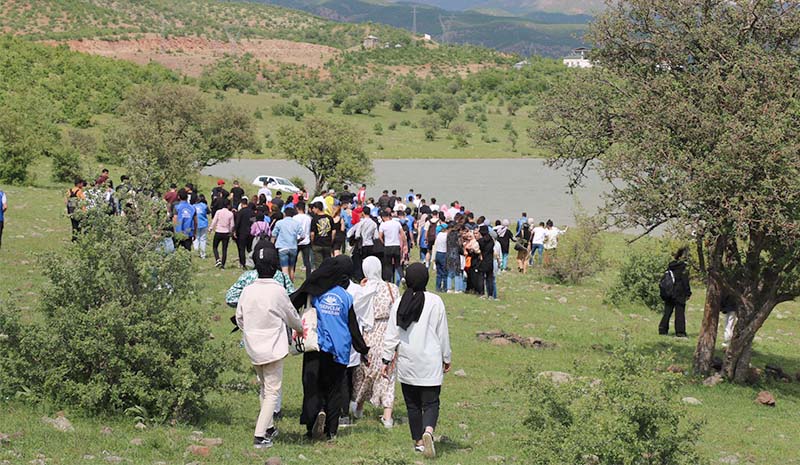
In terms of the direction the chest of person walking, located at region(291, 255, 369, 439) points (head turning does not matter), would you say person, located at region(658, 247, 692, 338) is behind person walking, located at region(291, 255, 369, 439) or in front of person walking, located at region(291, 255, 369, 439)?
in front

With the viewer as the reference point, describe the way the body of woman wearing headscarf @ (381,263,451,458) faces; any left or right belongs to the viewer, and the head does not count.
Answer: facing away from the viewer

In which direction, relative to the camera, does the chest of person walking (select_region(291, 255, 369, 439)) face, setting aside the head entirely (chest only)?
away from the camera

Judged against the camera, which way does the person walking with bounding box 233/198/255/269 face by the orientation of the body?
away from the camera

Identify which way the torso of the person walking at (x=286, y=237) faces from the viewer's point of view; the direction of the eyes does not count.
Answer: away from the camera

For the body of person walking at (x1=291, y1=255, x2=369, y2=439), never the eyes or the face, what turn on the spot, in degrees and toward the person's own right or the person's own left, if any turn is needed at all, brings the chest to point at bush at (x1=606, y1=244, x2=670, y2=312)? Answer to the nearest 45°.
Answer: approximately 45° to the person's own right

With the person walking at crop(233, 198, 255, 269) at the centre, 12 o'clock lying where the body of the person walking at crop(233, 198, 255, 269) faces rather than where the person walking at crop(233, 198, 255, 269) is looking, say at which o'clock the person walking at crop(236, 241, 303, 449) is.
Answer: the person walking at crop(236, 241, 303, 449) is roughly at 6 o'clock from the person walking at crop(233, 198, 255, 269).
